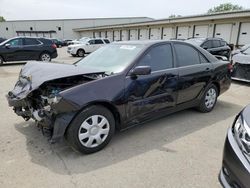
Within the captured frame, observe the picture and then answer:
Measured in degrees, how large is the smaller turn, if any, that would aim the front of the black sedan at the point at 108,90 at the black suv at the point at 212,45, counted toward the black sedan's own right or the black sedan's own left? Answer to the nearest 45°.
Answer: approximately 180°

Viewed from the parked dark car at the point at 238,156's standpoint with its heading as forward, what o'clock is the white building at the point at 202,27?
The white building is roughly at 4 o'clock from the parked dark car.

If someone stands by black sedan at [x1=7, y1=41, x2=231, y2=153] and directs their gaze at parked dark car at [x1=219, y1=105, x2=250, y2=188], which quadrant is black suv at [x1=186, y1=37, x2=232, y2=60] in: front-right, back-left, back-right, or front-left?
back-left

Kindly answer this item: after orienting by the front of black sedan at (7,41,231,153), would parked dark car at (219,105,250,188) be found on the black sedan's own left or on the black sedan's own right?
on the black sedan's own left

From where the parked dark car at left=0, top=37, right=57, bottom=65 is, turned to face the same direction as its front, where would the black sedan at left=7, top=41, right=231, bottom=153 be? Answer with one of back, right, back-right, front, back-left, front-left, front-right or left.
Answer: left

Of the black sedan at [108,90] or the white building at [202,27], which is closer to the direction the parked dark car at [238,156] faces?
the black sedan

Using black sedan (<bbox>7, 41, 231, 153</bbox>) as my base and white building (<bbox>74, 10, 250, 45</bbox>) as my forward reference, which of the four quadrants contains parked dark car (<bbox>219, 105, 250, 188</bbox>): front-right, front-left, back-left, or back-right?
back-right

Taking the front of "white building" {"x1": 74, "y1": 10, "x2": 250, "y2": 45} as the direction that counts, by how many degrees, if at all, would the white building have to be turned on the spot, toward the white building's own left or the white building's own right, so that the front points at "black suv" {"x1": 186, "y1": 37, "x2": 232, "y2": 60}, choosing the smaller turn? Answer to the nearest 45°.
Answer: approximately 45° to the white building's own left

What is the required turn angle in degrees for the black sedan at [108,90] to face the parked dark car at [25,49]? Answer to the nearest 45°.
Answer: approximately 90° to its right

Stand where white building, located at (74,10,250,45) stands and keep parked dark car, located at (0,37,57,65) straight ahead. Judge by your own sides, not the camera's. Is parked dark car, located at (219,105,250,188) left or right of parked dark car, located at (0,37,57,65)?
left

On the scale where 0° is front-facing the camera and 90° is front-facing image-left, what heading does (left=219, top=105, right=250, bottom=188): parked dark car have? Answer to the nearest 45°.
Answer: approximately 45°

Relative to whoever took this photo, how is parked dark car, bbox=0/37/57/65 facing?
facing to the left of the viewer
